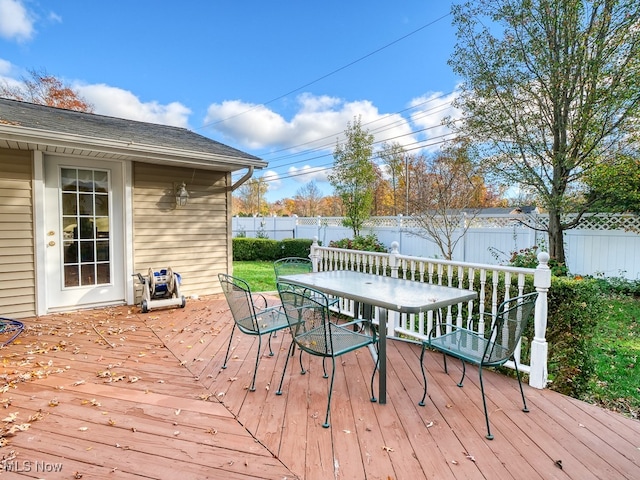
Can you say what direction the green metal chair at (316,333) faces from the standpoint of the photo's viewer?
facing away from the viewer and to the right of the viewer

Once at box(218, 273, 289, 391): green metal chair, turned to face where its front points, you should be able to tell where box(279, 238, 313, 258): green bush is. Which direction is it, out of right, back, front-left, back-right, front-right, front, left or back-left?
front-left

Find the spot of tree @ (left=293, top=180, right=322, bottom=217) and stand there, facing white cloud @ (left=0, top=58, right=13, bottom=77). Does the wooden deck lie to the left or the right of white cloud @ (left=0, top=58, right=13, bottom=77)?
left

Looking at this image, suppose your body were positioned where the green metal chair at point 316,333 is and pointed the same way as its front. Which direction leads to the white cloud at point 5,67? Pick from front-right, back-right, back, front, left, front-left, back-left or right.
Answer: left

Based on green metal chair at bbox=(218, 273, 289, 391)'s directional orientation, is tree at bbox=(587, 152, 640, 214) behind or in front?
in front

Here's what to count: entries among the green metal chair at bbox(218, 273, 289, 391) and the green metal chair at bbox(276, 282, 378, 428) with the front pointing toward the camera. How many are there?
0

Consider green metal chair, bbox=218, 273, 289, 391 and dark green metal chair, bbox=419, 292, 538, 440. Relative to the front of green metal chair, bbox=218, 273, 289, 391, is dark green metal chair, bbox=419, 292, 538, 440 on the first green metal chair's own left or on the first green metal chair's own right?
on the first green metal chair's own right

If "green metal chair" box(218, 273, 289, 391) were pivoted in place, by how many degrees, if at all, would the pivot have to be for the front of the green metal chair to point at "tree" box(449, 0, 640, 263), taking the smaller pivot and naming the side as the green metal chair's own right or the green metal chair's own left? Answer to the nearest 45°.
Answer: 0° — it already faces it

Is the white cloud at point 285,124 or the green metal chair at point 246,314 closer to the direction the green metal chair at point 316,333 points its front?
the white cloud

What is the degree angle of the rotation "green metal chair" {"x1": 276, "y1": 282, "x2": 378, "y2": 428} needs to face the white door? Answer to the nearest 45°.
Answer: approximately 90° to its left

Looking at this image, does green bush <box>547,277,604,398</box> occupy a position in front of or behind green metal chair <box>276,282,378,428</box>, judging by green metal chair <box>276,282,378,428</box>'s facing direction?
in front

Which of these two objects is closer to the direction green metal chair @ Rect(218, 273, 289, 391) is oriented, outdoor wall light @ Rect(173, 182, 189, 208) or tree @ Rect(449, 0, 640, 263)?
the tree

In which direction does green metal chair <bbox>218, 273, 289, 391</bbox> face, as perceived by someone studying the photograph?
facing away from the viewer and to the right of the viewer

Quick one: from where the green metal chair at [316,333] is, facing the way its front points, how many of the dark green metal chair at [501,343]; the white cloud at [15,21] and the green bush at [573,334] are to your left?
1
